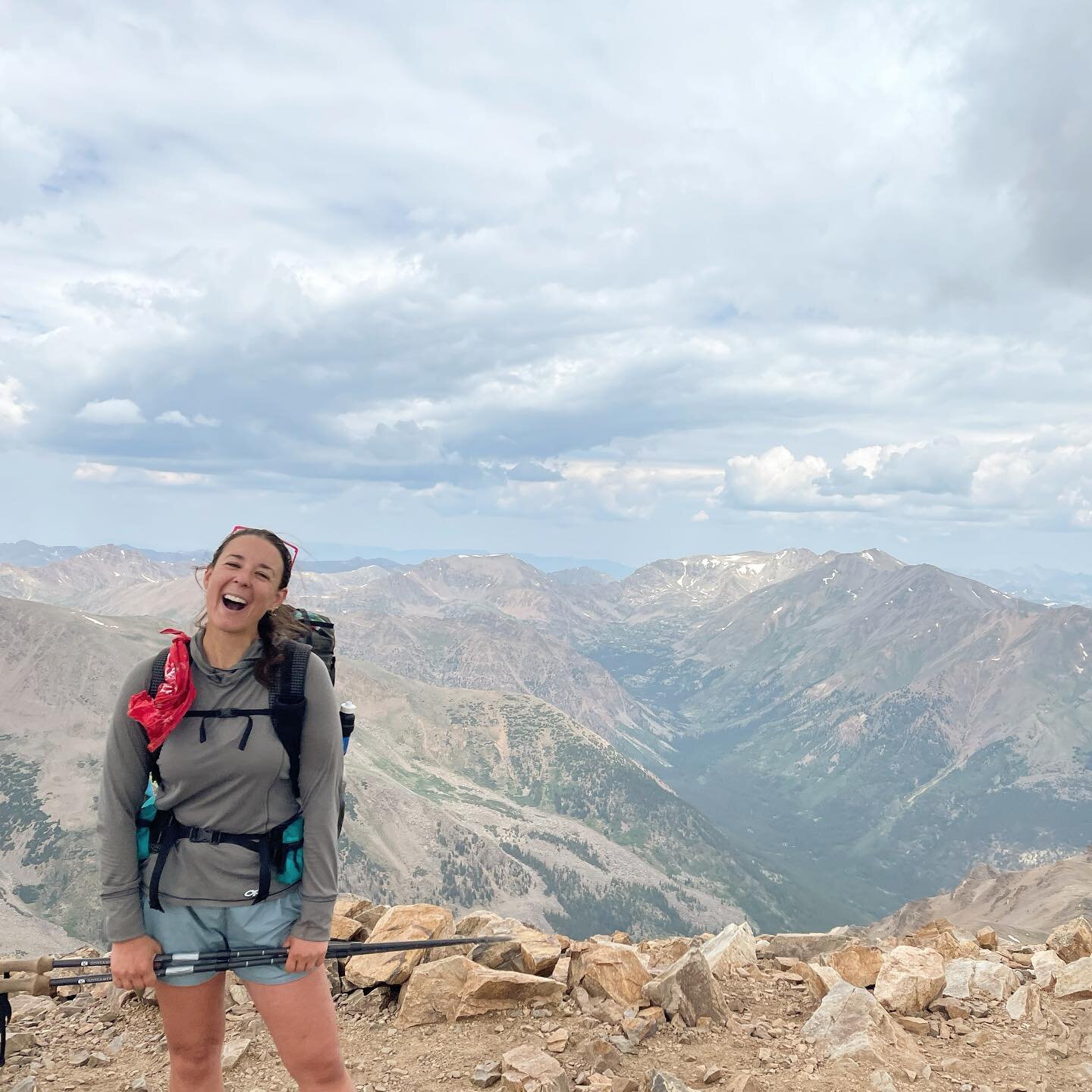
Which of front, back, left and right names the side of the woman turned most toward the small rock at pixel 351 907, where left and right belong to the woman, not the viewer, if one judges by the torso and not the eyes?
back

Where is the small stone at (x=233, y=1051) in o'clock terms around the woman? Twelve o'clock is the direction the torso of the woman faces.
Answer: The small stone is roughly at 6 o'clock from the woman.

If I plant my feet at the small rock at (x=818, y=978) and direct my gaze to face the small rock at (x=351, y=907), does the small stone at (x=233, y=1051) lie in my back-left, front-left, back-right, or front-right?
front-left

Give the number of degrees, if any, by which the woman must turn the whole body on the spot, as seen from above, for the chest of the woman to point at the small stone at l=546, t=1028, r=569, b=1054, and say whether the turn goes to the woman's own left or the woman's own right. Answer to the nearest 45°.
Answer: approximately 135° to the woman's own left

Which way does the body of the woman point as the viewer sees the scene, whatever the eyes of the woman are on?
toward the camera

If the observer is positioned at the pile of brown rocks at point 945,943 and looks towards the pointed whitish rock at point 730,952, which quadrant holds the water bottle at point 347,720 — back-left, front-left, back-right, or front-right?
front-left
